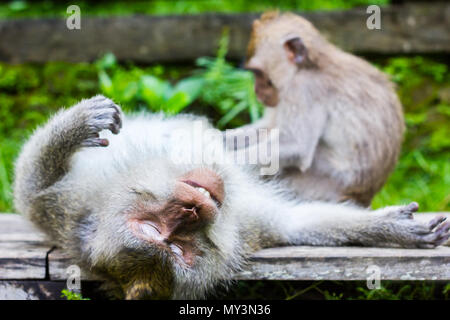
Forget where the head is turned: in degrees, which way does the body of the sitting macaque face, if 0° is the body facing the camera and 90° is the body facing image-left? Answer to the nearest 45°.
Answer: approximately 90°

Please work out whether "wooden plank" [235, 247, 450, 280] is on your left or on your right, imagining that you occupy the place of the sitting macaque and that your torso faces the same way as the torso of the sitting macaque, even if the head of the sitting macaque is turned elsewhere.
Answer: on your left

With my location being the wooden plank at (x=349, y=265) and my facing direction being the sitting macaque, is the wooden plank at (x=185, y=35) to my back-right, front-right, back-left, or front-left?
front-left

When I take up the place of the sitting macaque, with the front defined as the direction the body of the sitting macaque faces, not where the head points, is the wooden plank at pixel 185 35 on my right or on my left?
on my right

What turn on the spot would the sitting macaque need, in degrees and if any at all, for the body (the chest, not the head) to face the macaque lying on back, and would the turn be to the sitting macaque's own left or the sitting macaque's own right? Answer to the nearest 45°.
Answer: approximately 45° to the sitting macaque's own left

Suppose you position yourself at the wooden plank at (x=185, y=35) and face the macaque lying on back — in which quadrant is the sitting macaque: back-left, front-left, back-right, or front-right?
front-left
